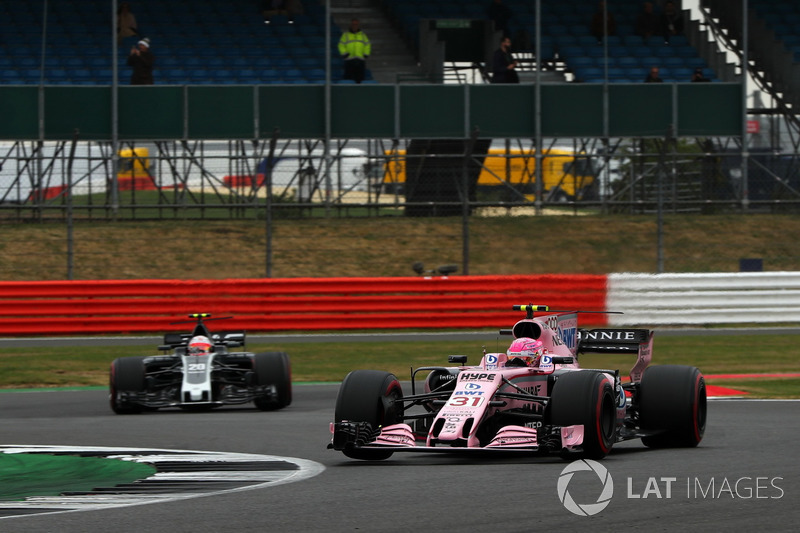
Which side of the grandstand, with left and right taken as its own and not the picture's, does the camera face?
front

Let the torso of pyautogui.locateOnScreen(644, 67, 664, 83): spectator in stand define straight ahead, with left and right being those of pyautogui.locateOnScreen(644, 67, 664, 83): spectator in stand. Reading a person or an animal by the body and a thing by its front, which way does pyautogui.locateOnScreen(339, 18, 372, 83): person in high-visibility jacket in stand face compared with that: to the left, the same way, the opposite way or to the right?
the same way

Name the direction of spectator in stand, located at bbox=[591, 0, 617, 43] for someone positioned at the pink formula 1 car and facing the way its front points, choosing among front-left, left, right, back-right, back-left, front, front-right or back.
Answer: back-right

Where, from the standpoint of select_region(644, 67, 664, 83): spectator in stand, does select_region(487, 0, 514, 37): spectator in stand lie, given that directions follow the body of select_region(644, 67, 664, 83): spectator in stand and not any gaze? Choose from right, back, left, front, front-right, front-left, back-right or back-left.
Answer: right

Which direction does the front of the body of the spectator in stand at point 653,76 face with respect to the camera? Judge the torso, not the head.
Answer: toward the camera

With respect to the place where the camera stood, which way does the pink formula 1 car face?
facing the viewer and to the left of the viewer

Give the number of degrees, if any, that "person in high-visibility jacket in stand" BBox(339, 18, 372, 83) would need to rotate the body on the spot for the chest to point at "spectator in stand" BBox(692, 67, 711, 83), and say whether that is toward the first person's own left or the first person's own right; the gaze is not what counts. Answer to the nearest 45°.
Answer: approximately 90° to the first person's own left

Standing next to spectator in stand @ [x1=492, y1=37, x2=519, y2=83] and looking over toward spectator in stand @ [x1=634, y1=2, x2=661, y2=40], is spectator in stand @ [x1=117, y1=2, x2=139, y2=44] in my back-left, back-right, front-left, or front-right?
back-left

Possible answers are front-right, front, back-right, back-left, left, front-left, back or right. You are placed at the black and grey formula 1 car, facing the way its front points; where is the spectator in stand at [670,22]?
back-left

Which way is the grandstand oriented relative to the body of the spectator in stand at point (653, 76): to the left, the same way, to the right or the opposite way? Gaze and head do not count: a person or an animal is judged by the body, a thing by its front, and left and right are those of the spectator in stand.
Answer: the same way

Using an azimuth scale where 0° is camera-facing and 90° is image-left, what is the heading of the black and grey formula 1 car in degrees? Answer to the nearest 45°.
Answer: approximately 0°

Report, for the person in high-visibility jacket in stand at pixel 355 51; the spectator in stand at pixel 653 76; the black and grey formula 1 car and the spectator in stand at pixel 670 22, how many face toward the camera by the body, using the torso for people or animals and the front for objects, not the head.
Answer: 4

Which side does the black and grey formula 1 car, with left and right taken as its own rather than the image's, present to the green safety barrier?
back

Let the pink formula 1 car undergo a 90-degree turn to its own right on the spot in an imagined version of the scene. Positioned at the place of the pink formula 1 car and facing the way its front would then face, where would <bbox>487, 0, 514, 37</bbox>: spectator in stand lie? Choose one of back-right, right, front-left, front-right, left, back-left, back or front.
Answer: front-right

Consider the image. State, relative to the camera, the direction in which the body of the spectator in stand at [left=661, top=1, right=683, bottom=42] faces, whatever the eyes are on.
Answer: toward the camera

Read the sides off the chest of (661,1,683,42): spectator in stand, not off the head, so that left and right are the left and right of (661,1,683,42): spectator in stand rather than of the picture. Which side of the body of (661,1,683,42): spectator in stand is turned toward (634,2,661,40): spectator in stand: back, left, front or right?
right
